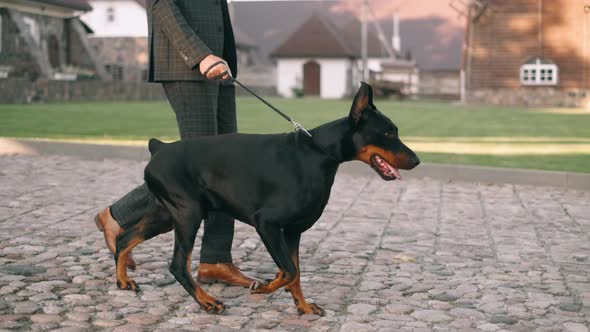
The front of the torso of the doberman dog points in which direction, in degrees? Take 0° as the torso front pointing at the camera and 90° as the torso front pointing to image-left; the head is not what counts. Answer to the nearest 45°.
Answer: approximately 270°

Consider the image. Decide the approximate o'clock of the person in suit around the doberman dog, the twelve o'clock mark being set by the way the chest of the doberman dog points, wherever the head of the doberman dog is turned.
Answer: The person in suit is roughly at 8 o'clock from the doberman dog.

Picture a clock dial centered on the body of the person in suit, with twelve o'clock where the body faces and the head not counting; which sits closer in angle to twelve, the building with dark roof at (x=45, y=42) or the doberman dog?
the doberman dog

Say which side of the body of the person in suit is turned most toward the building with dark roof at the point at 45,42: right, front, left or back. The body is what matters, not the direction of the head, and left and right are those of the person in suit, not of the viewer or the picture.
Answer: left

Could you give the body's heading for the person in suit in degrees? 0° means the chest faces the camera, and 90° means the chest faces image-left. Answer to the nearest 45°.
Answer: approximately 270°

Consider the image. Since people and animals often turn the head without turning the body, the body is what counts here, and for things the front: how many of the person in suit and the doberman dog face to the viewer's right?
2

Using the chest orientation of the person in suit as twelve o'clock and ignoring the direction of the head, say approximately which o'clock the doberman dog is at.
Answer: The doberman dog is roughly at 2 o'clock from the person in suit.

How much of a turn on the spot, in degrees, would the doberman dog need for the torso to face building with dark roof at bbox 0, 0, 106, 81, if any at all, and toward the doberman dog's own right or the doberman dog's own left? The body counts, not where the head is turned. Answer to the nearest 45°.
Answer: approximately 90° to the doberman dog's own left
